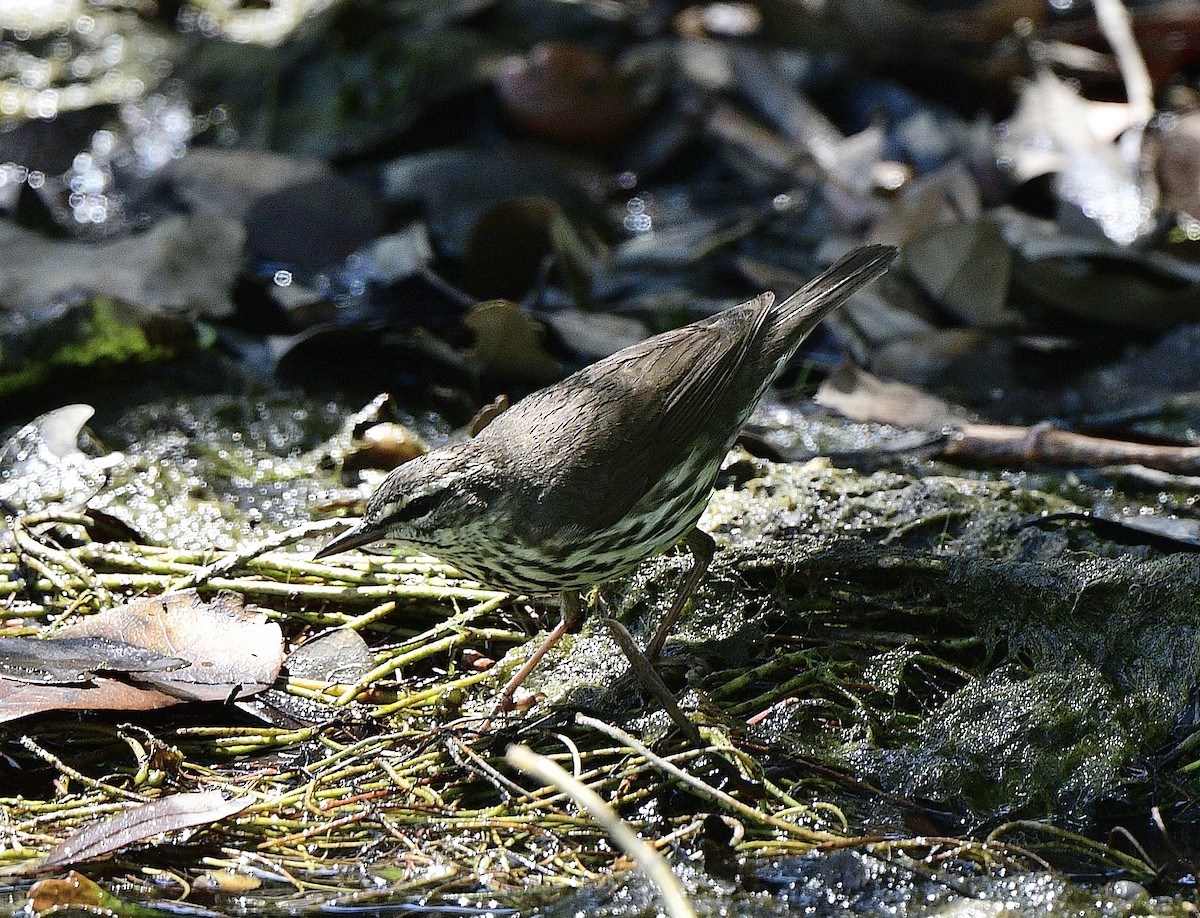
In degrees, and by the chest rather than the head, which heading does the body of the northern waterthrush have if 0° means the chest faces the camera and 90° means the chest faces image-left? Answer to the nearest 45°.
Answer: approximately 90°

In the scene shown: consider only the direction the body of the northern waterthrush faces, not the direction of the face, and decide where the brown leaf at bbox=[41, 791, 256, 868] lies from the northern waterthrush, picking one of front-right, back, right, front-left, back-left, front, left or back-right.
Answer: front-left

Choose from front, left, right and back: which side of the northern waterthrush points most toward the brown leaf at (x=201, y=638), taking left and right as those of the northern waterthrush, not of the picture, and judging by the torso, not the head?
front
